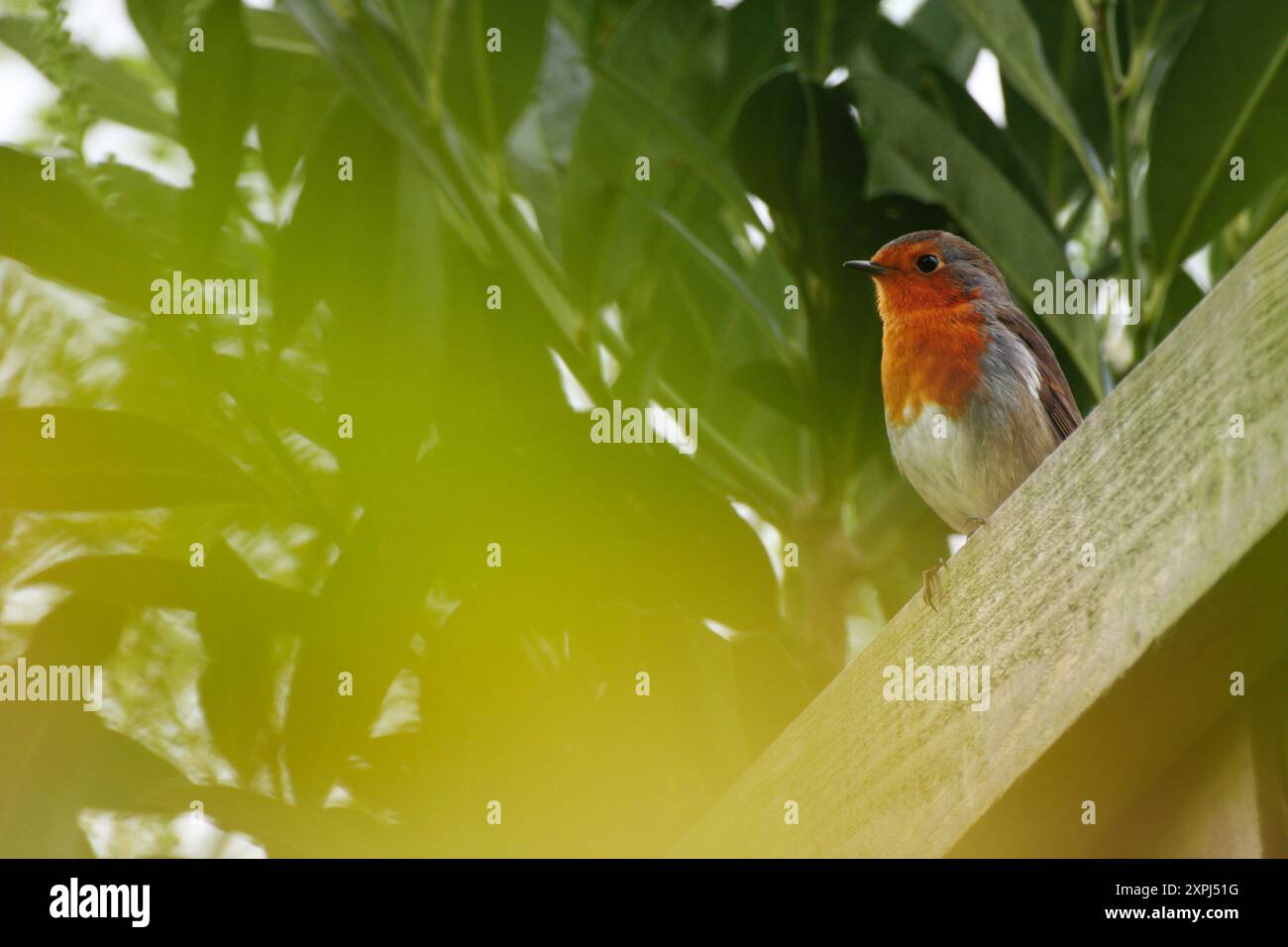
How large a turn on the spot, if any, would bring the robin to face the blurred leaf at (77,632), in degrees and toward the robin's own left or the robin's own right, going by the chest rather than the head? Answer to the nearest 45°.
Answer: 0° — it already faces it

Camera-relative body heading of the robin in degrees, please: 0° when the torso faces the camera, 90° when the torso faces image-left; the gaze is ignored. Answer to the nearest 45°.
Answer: approximately 45°

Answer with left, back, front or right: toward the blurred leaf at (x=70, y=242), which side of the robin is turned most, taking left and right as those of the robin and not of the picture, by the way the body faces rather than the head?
front

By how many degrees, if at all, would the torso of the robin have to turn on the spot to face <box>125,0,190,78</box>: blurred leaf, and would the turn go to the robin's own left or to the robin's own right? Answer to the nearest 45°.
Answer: approximately 45° to the robin's own right
